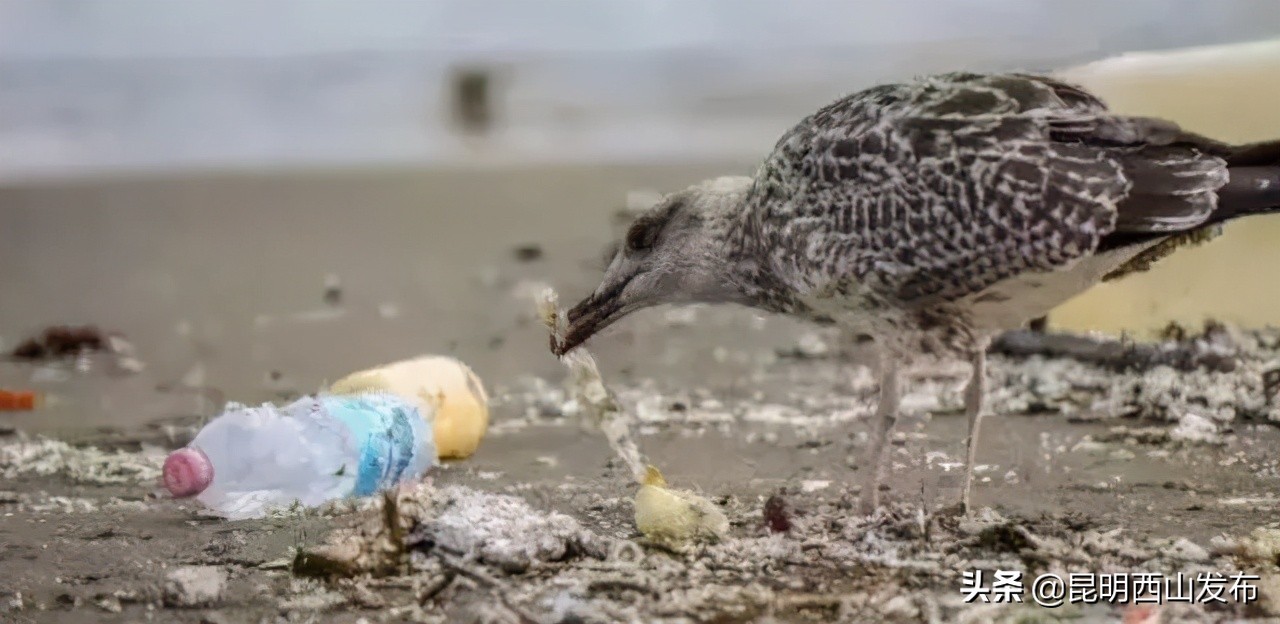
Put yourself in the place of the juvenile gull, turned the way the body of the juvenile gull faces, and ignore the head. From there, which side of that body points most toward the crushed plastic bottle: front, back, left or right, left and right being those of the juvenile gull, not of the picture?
front

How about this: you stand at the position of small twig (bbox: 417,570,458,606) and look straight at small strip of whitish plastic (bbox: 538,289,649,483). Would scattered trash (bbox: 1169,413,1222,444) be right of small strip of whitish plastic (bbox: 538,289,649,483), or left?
right

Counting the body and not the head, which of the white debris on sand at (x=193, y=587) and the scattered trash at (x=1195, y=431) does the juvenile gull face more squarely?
the white debris on sand

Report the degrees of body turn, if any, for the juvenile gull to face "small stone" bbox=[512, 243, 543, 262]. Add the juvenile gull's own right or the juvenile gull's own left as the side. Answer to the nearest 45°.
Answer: approximately 45° to the juvenile gull's own right

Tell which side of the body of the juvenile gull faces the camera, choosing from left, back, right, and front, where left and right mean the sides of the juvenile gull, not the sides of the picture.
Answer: left

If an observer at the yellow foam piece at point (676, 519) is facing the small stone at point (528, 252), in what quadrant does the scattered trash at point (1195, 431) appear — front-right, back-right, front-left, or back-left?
front-right

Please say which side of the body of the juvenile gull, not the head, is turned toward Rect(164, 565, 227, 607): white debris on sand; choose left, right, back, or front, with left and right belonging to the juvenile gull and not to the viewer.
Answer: front

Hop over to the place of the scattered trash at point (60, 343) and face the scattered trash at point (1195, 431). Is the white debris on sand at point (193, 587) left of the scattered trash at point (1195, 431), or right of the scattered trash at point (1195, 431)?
right

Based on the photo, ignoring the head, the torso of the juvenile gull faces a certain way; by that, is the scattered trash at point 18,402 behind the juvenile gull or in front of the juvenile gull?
in front

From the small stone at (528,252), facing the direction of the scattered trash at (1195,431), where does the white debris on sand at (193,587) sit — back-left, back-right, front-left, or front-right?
front-right
